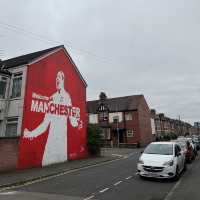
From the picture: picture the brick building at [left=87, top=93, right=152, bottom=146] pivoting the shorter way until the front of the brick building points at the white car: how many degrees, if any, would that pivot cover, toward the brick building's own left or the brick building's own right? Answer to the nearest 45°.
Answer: approximately 45° to the brick building's own left

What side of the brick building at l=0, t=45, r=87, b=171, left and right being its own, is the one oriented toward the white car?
left

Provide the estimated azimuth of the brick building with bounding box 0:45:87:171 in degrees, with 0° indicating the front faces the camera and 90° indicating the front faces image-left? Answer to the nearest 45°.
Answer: approximately 45°

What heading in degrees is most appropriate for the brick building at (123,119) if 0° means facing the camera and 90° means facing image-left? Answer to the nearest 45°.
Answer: approximately 45°
